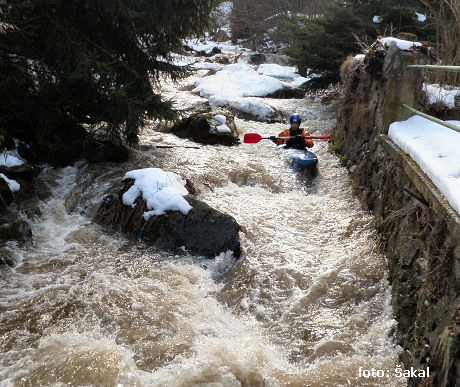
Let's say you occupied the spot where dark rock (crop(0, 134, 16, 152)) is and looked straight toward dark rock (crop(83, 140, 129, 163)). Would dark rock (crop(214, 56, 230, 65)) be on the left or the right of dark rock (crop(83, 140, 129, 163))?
left

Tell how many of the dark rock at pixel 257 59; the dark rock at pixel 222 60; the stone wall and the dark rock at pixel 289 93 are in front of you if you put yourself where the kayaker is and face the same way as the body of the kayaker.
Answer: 1

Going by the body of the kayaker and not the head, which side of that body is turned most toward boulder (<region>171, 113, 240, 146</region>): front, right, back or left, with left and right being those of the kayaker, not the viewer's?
right

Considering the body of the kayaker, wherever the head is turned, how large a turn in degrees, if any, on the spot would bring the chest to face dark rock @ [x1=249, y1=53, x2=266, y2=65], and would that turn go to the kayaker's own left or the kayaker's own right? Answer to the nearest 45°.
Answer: approximately 180°

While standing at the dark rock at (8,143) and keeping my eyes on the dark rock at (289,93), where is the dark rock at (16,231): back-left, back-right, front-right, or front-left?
back-right

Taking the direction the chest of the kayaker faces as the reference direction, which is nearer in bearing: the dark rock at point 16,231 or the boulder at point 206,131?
the dark rock

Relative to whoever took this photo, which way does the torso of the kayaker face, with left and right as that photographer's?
facing the viewer

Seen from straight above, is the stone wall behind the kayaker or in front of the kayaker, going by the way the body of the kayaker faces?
in front

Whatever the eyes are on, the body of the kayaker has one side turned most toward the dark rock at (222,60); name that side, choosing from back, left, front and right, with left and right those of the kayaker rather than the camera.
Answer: back

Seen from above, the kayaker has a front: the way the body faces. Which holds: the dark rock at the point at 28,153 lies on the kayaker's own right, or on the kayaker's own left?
on the kayaker's own right

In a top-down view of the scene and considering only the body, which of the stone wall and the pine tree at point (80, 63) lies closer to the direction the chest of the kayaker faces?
the stone wall

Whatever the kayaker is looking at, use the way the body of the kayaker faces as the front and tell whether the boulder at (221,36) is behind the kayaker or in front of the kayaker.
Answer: behind

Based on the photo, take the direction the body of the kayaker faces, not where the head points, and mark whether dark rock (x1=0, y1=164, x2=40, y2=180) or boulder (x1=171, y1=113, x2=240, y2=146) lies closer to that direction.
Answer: the dark rock

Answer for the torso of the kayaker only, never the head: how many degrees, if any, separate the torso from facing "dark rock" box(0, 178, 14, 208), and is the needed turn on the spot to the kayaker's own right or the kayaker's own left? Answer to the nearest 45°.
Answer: approximately 45° to the kayaker's own right
